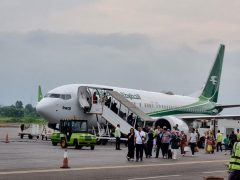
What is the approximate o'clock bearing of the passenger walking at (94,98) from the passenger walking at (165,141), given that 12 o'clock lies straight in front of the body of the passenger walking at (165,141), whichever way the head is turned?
the passenger walking at (94,98) is roughly at 5 o'clock from the passenger walking at (165,141).

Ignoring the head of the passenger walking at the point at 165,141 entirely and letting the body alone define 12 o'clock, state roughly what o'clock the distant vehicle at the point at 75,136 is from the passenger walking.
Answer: The distant vehicle is roughly at 4 o'clock from the passenger walking.

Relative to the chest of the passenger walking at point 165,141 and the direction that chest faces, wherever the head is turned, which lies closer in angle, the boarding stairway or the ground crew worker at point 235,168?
the ground crew worker

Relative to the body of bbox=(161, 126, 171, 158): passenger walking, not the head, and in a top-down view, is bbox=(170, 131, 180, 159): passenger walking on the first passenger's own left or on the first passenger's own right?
on the first passenger's own left
